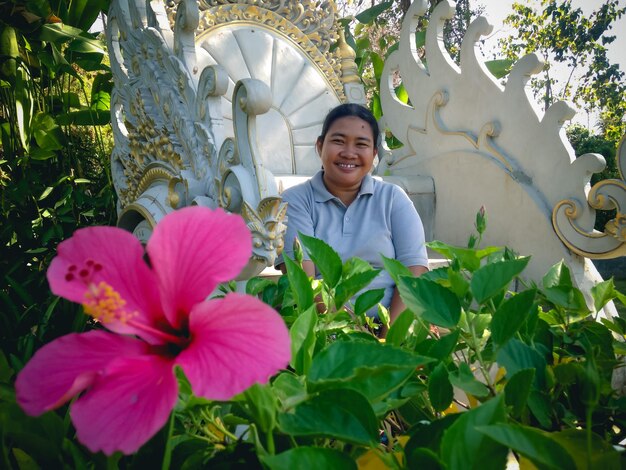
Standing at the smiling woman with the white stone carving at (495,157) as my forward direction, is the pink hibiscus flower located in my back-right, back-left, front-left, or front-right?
back-right

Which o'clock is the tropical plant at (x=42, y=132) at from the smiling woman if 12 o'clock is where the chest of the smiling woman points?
The tropical plant is roughly at 4 o'clock from the smiling woman.

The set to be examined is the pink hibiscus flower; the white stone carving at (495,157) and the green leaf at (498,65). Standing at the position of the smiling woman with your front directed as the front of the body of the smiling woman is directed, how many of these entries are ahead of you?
1

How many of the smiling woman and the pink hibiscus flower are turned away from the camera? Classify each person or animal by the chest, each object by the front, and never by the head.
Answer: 0

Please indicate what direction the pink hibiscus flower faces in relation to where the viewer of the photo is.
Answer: facing the viewer and to the left of the viewer

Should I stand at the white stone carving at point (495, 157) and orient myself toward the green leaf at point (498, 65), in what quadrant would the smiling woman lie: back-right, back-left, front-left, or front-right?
back-left

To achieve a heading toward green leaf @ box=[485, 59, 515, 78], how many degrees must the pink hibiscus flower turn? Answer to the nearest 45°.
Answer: approximately 180°

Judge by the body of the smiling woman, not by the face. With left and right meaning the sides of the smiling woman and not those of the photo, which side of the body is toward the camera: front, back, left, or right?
front

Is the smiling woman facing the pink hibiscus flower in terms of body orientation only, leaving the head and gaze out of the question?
yes

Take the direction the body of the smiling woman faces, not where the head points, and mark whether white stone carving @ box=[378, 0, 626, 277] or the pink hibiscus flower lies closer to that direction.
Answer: the pink hibiscus flower

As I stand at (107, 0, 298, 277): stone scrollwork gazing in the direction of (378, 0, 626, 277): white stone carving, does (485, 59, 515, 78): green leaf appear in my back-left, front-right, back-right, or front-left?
front-left

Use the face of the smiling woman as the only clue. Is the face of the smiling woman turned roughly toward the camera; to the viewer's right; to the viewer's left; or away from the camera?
toward the camera

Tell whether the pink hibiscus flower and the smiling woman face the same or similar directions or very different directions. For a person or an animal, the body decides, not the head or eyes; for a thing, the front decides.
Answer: same or similar directions

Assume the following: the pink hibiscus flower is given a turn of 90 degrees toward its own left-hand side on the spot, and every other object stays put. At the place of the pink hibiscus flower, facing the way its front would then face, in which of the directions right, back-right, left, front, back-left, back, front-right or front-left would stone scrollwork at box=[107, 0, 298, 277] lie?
back-left
